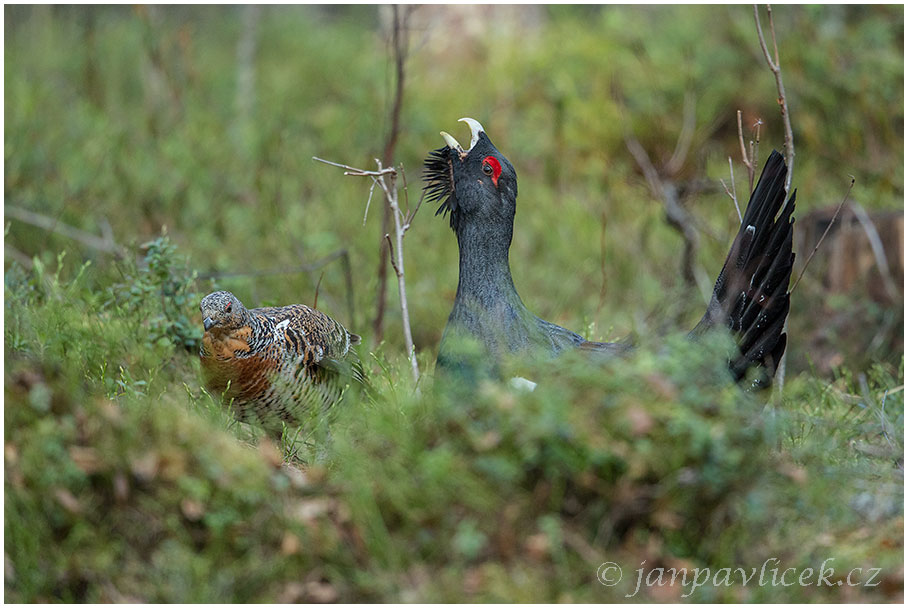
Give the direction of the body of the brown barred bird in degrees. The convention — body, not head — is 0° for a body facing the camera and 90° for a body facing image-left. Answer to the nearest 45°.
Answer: approximately 45°

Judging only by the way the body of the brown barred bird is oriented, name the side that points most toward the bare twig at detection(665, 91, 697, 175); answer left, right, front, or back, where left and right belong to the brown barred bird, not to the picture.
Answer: back

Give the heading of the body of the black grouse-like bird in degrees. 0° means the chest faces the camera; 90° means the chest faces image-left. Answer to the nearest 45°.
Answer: approximately 90°

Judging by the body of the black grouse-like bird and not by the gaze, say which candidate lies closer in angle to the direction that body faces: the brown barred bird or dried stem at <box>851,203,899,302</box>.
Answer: the brown barred bird

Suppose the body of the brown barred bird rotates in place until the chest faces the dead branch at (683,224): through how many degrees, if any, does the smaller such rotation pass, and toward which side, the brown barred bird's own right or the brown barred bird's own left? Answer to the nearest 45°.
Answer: approximately 180°

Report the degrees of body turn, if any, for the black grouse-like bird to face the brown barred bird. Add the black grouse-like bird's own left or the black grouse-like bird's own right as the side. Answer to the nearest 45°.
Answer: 0° — it already faces it
